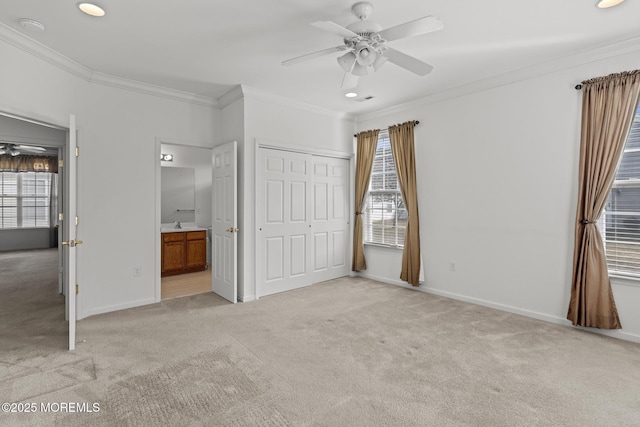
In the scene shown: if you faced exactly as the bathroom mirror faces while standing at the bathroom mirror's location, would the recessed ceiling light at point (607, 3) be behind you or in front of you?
in front

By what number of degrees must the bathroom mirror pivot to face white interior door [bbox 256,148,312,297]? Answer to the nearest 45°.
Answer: approximately 45° to its left

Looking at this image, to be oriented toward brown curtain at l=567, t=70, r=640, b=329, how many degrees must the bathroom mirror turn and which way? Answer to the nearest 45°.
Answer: approximately 45° to its left

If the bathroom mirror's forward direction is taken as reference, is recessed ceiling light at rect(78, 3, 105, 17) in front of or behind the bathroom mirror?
in front

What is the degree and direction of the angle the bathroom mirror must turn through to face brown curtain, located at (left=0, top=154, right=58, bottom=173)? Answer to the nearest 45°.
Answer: approximately 135° to its right

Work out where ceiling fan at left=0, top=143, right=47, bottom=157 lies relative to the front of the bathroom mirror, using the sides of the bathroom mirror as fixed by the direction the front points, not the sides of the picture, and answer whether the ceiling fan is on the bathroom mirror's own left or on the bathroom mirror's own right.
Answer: on the bathroom mirror's own right

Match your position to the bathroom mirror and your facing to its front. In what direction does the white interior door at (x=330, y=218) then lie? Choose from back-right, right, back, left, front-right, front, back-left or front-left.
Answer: front-left

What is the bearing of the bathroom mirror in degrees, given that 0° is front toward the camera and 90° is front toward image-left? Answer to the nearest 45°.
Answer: approximately 0°

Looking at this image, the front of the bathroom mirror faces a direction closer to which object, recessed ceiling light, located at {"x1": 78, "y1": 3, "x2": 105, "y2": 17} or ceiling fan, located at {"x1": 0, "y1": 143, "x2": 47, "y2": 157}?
the recessed ceiling light

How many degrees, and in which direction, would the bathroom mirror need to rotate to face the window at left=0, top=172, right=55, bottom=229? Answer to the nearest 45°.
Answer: approximately 135° to its right

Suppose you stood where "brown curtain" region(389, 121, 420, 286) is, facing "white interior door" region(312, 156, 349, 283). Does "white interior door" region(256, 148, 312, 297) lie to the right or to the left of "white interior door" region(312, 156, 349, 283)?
left
